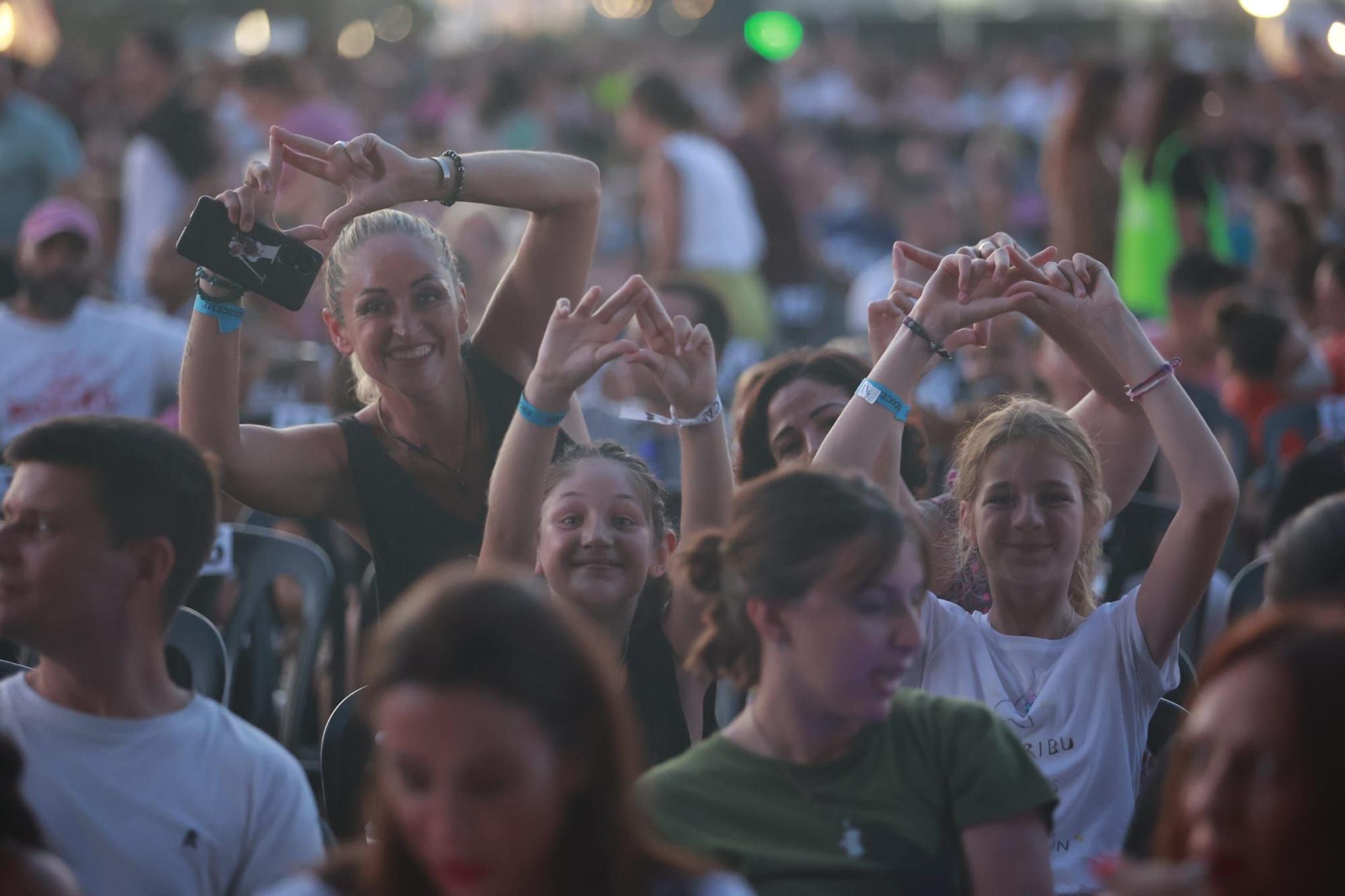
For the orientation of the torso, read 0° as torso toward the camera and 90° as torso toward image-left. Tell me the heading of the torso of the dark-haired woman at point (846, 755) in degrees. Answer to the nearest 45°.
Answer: approximately 0°

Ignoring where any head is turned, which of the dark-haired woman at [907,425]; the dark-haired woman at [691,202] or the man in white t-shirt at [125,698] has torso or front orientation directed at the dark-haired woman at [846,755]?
the dark-haired woman at [907,425]

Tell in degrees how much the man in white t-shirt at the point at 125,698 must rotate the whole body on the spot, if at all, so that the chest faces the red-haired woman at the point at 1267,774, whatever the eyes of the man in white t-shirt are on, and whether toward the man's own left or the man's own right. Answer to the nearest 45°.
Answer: approximately 90° to the man's own left

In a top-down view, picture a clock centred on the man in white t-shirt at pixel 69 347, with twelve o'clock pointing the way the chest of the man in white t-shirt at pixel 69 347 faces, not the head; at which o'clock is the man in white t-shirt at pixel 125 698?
the man in white t-shirt at pixel 125 698 is roughly at 12 o'clock from the man in white t-shirt at pixel 69 347.

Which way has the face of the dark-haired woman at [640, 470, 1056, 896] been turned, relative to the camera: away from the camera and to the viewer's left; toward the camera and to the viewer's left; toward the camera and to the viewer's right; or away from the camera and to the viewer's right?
toward the camera and to the viewer's right

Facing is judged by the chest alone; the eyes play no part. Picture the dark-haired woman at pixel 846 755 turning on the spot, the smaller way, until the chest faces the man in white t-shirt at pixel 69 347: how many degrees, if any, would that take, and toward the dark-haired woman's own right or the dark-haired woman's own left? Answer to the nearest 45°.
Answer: approximately 135° to the dark-haired woman's own right

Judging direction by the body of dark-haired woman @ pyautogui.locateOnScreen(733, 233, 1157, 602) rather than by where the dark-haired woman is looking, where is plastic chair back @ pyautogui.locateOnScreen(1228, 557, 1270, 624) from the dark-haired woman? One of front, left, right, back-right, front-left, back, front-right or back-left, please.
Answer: back-left

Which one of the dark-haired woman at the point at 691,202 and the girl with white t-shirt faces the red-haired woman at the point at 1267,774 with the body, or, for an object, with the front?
the girl with white t-shirt

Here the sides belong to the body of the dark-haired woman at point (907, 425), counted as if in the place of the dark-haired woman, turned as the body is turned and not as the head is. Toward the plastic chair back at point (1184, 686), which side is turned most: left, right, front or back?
left
